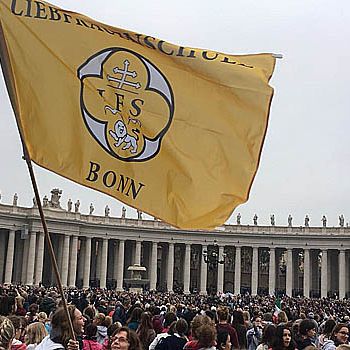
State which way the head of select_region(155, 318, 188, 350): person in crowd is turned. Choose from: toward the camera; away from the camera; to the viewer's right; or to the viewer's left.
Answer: away from the camera

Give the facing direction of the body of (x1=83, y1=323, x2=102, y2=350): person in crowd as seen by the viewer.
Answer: away from the camera

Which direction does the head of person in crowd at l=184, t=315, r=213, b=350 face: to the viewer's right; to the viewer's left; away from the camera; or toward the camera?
away from the camera

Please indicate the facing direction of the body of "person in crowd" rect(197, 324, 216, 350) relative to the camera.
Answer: away from the camera

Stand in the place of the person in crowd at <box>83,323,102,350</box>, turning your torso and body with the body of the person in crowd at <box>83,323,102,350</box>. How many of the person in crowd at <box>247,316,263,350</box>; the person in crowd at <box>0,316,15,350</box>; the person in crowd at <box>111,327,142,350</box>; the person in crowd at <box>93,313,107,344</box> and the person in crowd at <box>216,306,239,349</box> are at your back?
2

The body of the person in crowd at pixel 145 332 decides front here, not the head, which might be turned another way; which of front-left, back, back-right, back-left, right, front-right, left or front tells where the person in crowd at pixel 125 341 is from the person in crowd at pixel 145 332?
back
